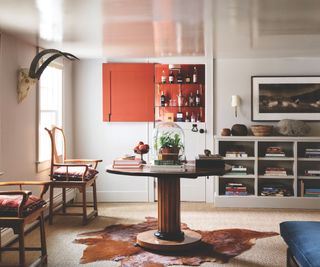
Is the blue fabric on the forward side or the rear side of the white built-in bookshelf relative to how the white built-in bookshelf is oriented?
on the forward side

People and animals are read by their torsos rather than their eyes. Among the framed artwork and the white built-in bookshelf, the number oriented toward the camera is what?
2

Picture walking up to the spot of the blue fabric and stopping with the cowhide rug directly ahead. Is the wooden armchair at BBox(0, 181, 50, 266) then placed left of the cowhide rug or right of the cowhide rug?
left

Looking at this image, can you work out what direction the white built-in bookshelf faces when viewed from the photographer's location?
facing the viewer

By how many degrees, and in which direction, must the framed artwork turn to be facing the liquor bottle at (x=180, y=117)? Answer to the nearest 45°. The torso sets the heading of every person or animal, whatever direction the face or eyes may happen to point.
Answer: approximately 90° to its right

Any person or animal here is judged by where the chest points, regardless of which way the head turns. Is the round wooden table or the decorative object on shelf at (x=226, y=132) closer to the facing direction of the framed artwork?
the round wooden table

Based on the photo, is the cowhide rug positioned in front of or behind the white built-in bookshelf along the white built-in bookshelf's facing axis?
in front

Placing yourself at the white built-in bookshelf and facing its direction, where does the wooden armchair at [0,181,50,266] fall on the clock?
The wooden armchair is roughly at 1 o'clock from the white built-in bookshelf.
